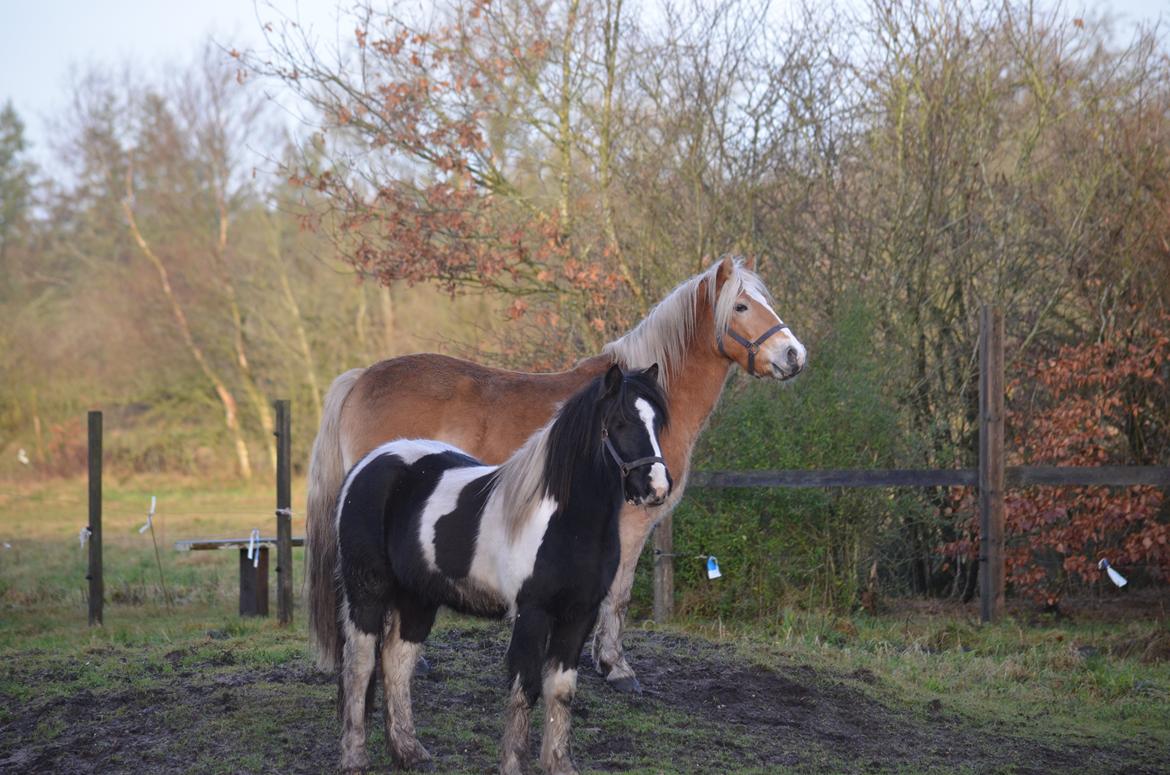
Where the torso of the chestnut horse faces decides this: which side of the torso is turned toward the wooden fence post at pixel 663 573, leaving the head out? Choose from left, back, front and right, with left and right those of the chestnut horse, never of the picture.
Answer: left

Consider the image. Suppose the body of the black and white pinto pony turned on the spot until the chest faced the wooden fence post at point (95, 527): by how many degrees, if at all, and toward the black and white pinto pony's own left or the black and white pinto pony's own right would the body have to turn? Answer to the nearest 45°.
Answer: approximately 180°

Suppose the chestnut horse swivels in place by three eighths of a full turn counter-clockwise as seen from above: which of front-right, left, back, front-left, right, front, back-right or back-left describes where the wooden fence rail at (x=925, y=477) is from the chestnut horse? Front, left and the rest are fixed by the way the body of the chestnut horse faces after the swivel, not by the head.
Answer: right

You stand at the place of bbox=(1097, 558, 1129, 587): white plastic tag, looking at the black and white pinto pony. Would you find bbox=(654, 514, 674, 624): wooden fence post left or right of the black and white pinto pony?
right

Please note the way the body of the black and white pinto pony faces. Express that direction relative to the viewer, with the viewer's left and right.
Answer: facing the viewer and to the right of the viewer

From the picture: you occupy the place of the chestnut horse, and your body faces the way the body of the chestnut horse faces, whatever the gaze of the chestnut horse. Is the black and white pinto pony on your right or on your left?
on your right

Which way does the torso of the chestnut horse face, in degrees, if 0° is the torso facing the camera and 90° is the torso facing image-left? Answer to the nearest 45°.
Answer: approximately 270°

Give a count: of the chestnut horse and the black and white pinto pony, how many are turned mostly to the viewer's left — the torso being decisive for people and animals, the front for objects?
0

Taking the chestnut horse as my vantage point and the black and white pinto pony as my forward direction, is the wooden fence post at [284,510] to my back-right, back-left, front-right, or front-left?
back-right

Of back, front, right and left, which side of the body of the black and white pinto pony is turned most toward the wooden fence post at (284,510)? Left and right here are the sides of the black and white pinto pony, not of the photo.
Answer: back

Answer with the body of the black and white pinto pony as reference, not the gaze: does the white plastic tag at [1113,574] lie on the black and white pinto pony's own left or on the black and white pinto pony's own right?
on the black and white pinto pony's own left

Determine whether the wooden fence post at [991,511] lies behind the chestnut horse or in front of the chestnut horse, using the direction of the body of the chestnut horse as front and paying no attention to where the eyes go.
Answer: in front
